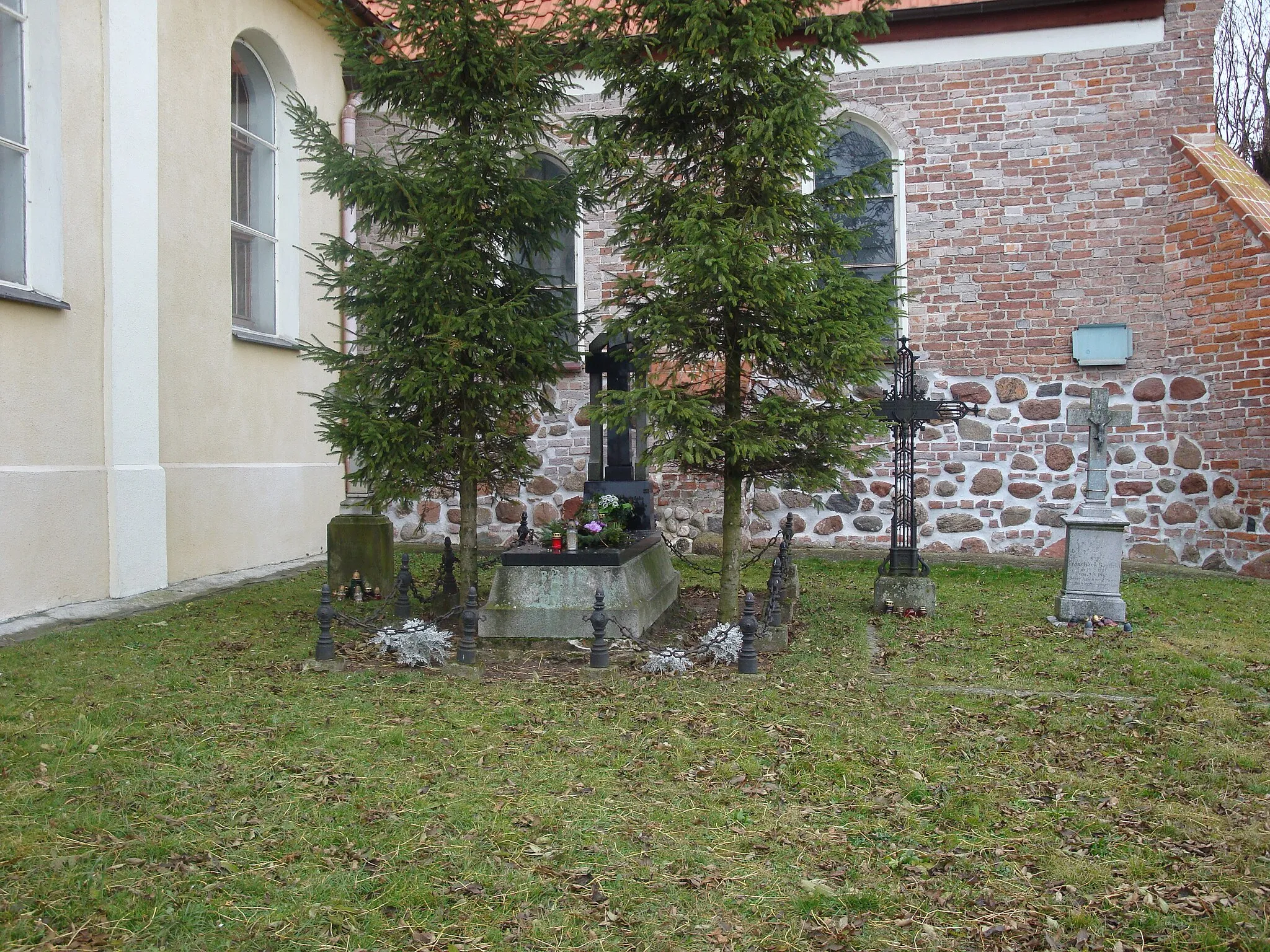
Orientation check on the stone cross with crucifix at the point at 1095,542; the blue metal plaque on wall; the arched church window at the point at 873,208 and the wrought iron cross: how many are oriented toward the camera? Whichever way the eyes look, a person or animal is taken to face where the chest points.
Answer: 4

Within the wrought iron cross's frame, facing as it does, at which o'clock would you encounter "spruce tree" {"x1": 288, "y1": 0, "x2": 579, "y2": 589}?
The spruce tree is roughly at 2 o'clock from the wrought iron cross.

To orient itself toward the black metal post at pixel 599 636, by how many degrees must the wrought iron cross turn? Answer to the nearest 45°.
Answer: approximately 45° to its right

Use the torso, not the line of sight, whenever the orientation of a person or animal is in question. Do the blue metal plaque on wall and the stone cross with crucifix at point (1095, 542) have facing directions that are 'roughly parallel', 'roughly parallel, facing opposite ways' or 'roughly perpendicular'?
roughly parallel

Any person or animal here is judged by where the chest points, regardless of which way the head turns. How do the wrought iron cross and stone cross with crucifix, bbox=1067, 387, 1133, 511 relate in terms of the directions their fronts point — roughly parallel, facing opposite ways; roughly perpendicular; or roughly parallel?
roughly parallel

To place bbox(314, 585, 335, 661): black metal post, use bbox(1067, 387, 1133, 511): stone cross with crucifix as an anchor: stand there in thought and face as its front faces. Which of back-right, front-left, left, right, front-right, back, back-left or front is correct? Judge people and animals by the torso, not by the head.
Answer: front-right

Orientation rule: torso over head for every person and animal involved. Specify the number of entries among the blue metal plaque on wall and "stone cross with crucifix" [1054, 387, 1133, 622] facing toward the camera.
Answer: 2

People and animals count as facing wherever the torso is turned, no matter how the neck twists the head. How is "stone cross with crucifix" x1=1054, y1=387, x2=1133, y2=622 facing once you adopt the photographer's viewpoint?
facing the viewer

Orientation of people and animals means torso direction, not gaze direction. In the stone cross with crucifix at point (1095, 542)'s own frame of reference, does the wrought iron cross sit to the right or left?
on its right

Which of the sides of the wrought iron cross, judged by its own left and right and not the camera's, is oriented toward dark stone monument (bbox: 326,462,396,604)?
right

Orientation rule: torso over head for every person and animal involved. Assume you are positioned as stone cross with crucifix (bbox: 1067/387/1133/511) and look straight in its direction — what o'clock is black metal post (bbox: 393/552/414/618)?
The black metal post is roughly at 2 o'clock from the stone cross with crucifix.

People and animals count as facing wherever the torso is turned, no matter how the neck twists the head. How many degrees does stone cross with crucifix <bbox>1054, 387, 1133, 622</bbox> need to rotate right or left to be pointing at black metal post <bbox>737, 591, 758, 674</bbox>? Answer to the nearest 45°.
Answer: approximately 45° to its right

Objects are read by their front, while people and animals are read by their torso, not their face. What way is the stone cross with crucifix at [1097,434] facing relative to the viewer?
toward the camera

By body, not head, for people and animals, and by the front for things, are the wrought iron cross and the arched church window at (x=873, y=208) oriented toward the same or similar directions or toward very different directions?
same or similar directions

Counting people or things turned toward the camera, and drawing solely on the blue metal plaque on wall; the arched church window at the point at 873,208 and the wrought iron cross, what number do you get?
3

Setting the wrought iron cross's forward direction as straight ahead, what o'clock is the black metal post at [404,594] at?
The black metal post is roughly at 2 o'clock from the wrought iron cross.

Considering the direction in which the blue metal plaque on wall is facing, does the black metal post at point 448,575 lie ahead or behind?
ahead

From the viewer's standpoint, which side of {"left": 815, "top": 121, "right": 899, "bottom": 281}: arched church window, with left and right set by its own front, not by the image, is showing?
front

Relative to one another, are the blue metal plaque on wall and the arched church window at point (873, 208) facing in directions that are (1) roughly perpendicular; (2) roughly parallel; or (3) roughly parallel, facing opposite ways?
roughly parallel

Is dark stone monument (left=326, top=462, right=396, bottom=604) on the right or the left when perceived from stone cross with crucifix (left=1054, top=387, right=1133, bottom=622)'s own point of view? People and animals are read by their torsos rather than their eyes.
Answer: on its right
